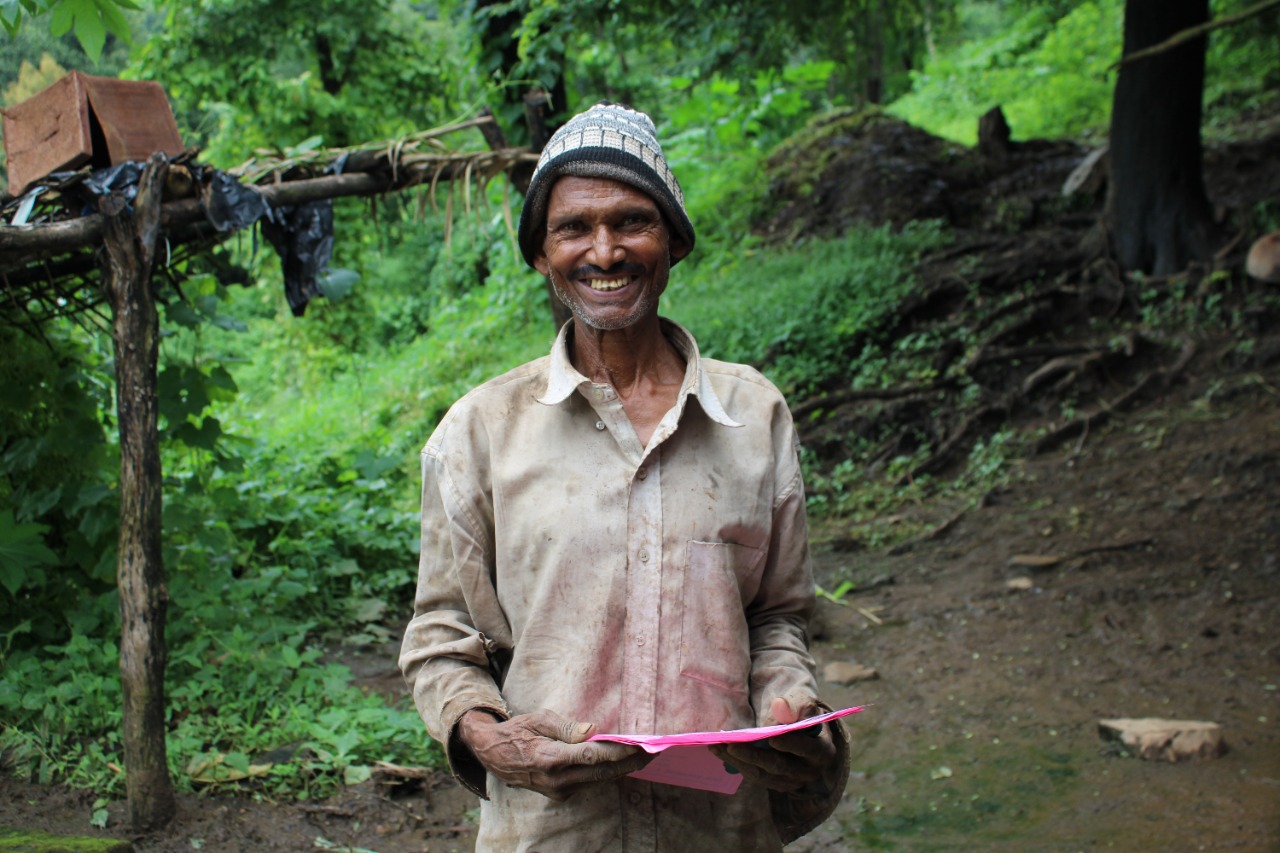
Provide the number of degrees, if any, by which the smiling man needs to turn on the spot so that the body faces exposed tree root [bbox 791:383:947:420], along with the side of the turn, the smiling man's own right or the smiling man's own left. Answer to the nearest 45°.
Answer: approximately 180°

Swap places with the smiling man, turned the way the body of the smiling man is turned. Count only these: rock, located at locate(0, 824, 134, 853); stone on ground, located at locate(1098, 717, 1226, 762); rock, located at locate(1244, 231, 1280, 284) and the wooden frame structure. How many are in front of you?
0

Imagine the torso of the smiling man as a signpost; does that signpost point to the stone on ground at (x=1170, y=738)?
no

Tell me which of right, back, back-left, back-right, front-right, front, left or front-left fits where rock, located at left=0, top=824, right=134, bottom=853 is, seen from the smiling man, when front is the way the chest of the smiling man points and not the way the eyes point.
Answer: back-right

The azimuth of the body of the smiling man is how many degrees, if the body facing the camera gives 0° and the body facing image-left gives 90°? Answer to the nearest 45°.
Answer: approximately 0°

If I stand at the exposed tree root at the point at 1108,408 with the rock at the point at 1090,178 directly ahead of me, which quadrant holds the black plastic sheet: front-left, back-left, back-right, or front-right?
back-left

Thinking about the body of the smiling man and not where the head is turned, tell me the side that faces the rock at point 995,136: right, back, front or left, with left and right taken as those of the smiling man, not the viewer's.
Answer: back

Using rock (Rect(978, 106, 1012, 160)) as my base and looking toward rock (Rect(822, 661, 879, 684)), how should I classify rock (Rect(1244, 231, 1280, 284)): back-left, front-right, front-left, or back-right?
front-left

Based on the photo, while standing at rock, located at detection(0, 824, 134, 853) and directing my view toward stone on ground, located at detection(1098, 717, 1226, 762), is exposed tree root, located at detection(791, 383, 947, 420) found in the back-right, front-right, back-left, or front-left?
front-left

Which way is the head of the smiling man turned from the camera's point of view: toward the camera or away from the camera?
toward the camera

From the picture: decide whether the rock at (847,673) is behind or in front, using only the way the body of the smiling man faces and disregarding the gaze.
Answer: behind

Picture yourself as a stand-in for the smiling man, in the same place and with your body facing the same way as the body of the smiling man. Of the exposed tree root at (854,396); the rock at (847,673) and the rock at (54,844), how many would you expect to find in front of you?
0

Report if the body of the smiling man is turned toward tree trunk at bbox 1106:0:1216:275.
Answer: no

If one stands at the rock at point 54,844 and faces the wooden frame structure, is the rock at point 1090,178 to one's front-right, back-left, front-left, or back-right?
front-right

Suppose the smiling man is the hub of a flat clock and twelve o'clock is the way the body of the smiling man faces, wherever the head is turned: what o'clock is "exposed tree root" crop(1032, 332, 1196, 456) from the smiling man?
The exposed tree root is roughly at 7 o'clock from the smiling man.

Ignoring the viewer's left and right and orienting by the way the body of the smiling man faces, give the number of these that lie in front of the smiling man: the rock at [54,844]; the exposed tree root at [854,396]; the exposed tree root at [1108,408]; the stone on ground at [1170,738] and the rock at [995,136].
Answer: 0

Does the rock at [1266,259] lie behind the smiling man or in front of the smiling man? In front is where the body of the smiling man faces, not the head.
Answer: behind
